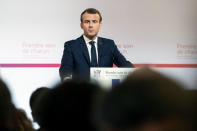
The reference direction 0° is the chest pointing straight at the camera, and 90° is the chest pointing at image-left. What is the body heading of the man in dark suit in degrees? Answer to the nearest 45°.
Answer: approximately 0°
